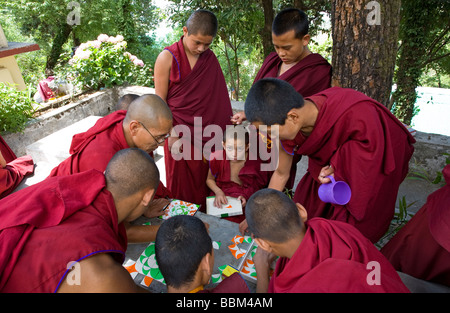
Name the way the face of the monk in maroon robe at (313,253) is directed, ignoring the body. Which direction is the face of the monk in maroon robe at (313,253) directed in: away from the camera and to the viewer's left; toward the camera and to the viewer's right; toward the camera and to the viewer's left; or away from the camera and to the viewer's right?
away from the camera and to the viewer's left

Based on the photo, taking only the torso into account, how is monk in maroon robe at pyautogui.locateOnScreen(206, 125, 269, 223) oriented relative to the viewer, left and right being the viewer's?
facing the viewer

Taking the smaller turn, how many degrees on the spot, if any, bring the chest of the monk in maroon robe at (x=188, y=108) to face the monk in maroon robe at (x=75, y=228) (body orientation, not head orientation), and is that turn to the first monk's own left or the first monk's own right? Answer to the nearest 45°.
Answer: approximately 45° to the first monk's own right

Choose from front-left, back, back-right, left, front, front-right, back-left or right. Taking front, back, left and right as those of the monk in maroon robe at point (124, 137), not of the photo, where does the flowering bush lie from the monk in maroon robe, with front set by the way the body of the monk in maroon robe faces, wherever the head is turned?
left

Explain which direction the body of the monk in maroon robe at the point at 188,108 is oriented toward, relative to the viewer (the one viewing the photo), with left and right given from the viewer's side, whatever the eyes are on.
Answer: facing the viewer and to the right of the viewer

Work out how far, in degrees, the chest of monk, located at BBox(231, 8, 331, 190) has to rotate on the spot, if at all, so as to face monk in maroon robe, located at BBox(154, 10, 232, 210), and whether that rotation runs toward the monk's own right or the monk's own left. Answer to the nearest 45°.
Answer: approximately 45° to the monk's own right

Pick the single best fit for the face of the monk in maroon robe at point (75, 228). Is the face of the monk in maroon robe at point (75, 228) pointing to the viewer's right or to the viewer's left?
to the viewer's right

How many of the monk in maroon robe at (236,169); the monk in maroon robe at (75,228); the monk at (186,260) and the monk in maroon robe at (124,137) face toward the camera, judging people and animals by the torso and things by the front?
1

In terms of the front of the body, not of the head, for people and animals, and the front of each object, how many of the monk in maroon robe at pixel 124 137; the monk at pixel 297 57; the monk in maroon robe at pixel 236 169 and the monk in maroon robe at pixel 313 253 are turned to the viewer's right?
1

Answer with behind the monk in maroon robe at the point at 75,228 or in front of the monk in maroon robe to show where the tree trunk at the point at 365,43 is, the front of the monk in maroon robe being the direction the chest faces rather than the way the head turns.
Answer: in front

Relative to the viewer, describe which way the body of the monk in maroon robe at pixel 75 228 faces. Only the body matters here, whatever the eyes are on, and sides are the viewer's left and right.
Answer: facing away from the viewer and to the right of the viewer

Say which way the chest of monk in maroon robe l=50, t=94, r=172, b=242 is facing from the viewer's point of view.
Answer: to the viewer's right

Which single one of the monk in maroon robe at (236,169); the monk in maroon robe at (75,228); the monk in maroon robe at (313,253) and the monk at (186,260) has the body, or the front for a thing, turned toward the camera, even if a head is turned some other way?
the monk in maroon robe at (236,169)

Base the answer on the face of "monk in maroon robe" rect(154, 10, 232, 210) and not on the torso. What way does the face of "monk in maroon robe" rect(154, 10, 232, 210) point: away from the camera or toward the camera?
toward the camera

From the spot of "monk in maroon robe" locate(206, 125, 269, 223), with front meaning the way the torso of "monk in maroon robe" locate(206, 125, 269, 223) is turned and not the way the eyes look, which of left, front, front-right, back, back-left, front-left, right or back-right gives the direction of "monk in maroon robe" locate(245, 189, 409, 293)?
front

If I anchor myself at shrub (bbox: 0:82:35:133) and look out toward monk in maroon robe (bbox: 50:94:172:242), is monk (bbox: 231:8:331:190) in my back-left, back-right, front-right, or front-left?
front-left

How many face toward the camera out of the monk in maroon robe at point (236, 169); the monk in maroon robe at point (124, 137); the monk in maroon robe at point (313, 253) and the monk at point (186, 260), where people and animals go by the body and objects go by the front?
1
